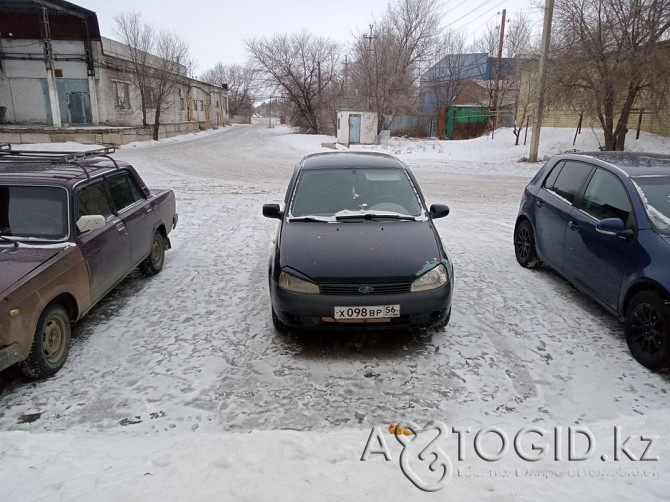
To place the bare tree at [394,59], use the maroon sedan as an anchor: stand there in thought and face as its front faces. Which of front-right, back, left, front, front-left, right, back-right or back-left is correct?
back

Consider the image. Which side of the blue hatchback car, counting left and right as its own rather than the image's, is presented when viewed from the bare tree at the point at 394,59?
back

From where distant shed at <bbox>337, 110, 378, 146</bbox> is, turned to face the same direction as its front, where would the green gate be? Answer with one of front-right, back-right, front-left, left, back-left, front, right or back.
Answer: back-left

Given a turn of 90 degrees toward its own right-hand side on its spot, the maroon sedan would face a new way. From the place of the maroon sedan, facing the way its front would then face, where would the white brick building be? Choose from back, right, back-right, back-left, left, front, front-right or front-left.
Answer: front-right

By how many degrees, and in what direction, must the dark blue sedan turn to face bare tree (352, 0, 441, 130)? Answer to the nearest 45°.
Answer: approximately 180°

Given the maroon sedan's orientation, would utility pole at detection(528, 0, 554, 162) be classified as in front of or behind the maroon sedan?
behind

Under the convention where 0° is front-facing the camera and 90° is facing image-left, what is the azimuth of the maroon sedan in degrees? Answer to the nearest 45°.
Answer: approximately 45°

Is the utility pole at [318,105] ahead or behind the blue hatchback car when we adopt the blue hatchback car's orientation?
behind
